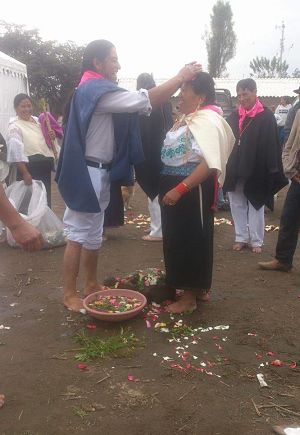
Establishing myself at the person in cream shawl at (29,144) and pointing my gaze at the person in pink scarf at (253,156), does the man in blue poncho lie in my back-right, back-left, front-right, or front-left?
front-right

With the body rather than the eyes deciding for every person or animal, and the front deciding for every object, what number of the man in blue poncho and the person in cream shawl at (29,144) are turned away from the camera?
0

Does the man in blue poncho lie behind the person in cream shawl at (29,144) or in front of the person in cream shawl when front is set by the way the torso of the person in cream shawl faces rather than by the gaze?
in front

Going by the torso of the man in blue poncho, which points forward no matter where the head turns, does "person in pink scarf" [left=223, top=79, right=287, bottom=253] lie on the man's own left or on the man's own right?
on the man's own left

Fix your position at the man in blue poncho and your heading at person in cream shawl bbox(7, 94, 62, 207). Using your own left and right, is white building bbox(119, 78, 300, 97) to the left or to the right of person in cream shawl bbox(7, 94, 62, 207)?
right

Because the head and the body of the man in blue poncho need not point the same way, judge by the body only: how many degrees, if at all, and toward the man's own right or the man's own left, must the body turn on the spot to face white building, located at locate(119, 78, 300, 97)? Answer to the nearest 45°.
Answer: approximately 90° to the man's own left

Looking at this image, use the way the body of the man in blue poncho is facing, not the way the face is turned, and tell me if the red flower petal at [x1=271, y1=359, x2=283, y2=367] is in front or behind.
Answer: in front

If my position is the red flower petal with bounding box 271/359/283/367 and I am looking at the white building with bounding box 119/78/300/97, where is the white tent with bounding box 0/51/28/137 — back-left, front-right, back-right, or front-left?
front-left

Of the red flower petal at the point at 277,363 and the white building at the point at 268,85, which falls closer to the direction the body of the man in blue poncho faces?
the red flower petal

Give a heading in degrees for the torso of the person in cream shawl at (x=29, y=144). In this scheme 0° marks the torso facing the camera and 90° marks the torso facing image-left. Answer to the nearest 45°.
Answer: approximately 315°

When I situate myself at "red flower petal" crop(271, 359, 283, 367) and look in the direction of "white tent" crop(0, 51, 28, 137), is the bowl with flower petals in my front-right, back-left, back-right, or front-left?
front-left

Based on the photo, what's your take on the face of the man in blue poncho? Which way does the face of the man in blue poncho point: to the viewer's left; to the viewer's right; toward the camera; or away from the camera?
to the viewer's right

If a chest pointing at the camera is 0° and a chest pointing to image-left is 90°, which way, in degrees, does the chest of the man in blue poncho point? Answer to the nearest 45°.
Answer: approximately 270°
